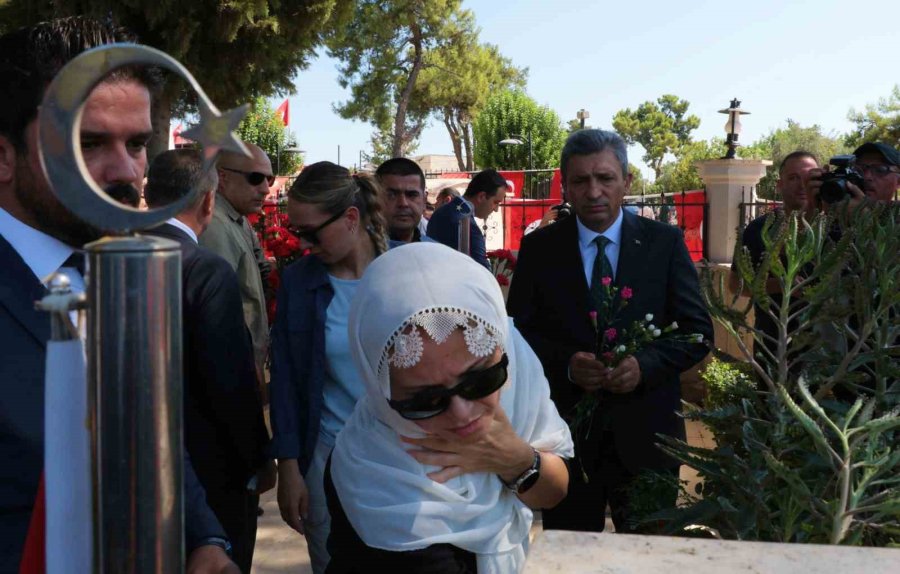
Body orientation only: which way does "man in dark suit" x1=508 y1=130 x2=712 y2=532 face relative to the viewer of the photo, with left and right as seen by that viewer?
facing the viewer

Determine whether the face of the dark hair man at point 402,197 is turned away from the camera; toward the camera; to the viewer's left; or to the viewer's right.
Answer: toward the camera

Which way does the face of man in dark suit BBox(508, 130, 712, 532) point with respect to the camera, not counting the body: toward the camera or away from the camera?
toward the camera

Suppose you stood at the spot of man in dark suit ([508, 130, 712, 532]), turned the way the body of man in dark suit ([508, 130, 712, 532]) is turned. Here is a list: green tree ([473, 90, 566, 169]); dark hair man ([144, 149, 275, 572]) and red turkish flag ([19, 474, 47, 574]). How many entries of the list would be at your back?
1

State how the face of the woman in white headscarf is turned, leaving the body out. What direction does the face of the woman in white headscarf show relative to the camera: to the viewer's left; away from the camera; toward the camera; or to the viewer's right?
toward the camera

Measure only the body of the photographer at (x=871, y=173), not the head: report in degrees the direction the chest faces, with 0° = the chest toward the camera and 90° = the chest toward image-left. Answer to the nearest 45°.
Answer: approximately 45°

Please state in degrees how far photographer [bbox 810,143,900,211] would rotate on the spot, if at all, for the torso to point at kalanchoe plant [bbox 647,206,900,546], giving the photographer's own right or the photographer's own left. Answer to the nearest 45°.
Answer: approximately 45° to the photographer's own left

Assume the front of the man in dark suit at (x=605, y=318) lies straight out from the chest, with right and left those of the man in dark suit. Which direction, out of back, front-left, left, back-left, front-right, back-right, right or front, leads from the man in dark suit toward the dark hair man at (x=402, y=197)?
back-right

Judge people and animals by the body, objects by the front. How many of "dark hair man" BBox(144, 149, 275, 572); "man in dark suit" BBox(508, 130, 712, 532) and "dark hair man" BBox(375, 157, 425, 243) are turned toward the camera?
2

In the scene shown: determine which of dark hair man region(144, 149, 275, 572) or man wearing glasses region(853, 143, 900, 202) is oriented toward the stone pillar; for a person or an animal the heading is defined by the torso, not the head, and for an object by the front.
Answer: the dark hair man

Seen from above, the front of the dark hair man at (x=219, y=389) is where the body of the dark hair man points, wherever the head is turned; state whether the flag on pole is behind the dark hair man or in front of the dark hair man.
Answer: behind

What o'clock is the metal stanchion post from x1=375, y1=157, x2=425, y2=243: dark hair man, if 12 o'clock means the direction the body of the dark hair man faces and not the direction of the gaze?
The metal stanchion post is roughly at 12 o'clock from the dark hair man.

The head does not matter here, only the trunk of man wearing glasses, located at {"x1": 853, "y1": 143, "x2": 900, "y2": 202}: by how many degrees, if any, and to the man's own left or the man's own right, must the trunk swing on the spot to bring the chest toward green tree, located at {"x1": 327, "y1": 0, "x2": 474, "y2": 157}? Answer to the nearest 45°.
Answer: approximately 90° to the man's own right

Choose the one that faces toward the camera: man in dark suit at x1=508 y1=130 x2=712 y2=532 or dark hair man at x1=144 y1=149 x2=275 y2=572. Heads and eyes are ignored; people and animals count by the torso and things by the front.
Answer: the man in dark suit

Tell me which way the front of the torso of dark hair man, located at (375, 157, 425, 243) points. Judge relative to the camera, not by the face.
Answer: toward the camera

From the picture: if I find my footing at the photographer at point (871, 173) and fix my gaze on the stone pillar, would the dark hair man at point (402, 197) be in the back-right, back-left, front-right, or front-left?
front-left

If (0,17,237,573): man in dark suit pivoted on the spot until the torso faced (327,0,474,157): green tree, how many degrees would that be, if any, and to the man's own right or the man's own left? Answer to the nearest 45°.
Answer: approximately 135° to the man's own left

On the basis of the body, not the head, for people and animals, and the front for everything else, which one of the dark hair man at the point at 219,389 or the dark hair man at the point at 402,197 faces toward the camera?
the dark hair man at the point at 402,197
